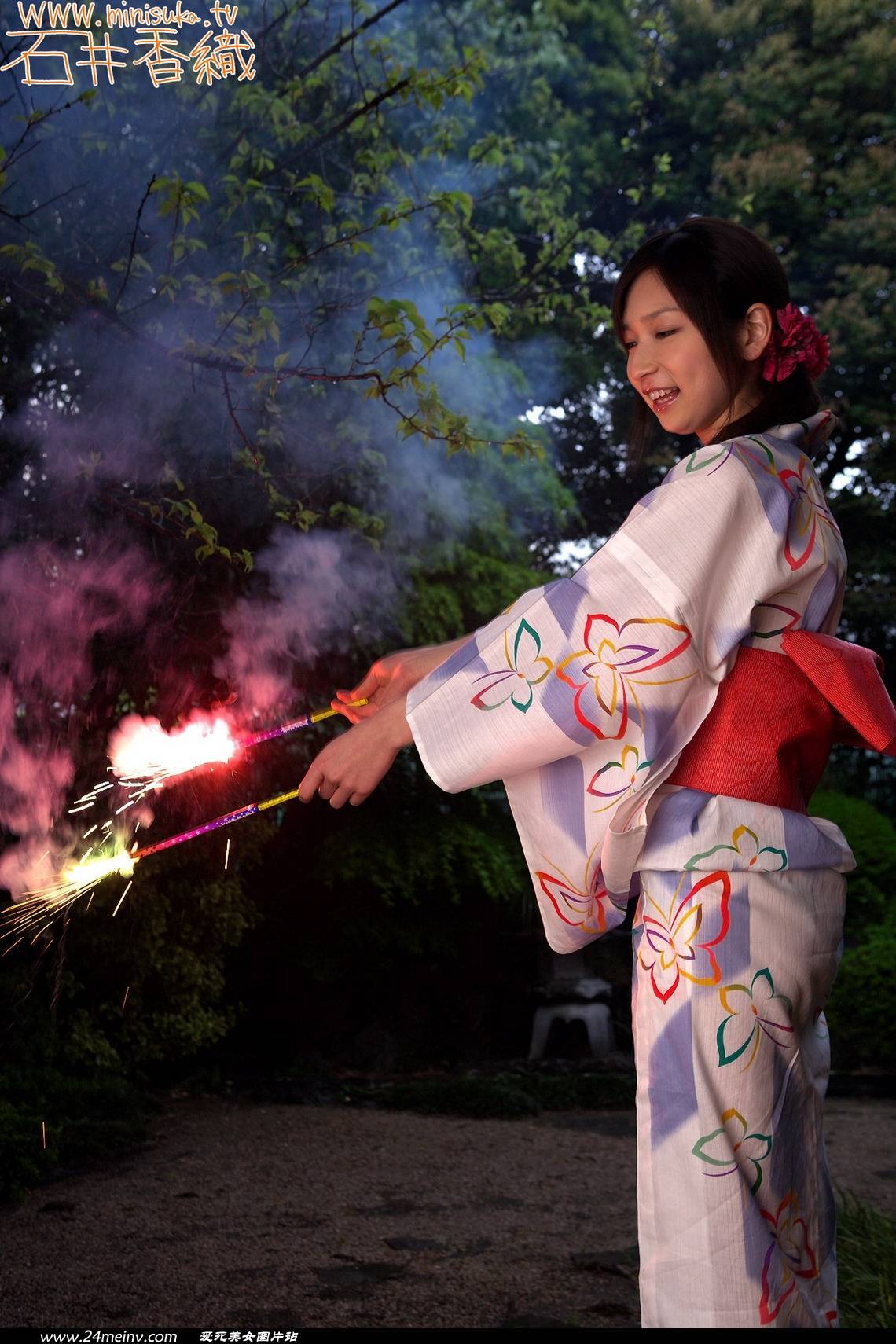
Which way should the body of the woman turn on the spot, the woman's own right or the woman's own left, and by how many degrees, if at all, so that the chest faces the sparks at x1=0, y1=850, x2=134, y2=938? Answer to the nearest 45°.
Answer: approximately 45° to the woman's own right

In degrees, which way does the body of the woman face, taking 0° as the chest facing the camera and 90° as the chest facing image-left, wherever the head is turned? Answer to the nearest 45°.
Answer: approximately 90°
